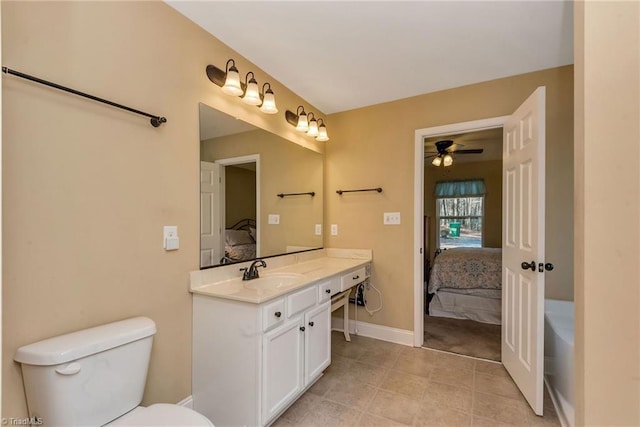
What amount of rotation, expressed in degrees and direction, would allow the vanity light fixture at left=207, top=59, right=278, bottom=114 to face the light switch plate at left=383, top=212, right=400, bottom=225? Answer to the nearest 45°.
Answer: approximately 45° to its left

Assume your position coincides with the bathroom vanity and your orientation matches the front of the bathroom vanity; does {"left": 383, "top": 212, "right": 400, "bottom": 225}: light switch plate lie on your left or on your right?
on your left

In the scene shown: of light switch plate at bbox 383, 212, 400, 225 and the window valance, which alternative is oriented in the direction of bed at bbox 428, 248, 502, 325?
the window valance

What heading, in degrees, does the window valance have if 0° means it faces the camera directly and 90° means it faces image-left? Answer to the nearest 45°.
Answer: approximately 0°

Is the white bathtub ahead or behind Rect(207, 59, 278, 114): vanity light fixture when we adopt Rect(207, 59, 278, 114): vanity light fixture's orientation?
ahead

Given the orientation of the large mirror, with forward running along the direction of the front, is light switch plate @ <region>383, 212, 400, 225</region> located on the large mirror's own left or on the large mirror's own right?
on the large mirror's own left

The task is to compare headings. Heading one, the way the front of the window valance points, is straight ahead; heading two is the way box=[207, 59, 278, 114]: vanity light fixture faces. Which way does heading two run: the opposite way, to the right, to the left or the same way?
to the left

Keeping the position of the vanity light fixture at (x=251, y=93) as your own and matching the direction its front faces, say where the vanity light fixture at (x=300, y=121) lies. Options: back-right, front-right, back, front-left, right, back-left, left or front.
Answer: left

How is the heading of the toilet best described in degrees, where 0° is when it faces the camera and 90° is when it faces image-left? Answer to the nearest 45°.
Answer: approximately 315°
